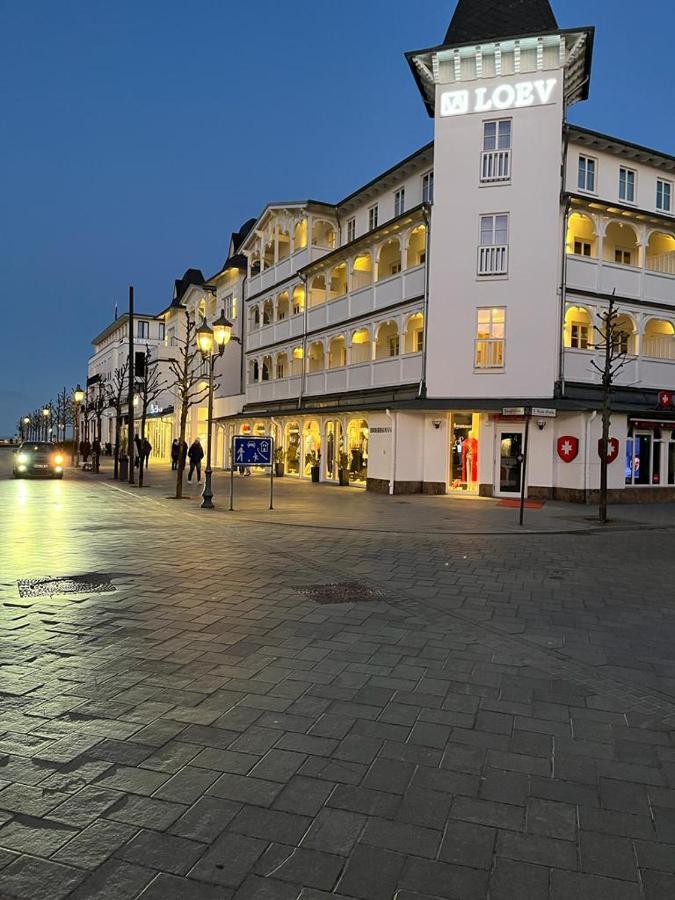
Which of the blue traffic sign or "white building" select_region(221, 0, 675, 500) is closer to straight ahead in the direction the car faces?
the blue traffic sign

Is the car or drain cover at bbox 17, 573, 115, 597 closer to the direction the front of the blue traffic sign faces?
the drain cover

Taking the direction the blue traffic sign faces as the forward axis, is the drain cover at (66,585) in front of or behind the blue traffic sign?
in front

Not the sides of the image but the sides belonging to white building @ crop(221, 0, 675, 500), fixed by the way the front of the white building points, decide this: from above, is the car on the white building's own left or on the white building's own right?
on the white building's own right

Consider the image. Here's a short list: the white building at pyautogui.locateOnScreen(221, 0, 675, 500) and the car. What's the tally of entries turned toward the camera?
2

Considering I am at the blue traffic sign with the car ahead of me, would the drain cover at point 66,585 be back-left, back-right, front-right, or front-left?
back-left

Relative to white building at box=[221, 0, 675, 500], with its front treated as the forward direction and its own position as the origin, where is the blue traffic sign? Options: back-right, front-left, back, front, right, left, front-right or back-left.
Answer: front-right

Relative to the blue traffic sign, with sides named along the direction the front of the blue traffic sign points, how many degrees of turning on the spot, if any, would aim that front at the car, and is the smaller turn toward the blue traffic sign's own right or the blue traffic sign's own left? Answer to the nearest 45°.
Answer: approximately 135° to the blue traffic sign's own right

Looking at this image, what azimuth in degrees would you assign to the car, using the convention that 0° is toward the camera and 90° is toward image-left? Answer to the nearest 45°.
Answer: approximately 0°

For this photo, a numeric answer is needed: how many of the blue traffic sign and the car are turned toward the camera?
2

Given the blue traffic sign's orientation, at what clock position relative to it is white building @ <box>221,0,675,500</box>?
The white building is roughly at 8 o'clock from the blue traffic sign.
